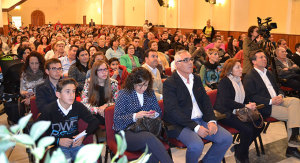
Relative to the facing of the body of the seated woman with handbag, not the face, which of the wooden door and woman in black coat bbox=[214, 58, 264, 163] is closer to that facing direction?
the woman in black coat

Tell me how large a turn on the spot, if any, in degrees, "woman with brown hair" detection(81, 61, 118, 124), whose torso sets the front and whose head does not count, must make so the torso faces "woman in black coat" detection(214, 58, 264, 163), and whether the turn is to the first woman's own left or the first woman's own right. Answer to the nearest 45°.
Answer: approximately 45° to the first woman's own left

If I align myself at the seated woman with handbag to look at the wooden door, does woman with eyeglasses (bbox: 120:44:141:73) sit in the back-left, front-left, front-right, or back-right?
front-right

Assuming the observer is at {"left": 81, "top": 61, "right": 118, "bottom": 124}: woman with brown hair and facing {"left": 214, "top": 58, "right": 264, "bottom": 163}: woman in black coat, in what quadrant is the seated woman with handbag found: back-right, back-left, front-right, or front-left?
front-right

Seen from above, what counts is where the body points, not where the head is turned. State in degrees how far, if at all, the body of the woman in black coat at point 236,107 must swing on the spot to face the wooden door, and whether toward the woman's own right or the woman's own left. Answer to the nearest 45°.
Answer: approximately 180°

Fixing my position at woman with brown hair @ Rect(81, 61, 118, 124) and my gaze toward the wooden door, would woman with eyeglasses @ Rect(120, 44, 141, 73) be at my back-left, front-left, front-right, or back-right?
front-right

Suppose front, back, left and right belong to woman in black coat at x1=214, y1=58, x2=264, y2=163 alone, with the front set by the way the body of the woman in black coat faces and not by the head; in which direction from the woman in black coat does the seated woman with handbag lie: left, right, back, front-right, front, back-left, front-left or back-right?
right

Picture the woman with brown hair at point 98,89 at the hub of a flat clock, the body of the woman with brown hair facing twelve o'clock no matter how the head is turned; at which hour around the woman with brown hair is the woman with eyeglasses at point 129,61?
The woman with eyeglasses is roughly at 8 o'clock from the woman with brown hair.

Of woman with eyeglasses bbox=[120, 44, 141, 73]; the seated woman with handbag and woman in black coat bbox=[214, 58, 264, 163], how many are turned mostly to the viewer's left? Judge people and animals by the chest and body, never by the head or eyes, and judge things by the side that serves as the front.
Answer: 0

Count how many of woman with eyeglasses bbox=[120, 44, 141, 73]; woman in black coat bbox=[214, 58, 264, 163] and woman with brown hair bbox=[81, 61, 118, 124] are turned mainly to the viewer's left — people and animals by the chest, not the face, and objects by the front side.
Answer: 0

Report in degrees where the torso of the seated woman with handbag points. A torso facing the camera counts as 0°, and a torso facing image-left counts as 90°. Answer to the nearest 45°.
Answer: approximately 315°

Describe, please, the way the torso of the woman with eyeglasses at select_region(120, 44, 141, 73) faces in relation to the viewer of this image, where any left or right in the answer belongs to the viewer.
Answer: facing the viewer and to the right of the viewer

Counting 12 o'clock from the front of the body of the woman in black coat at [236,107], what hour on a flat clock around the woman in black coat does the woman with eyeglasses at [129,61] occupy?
The woman with eyeglasses is roughly at 6 o'clock from the woman in black coat.

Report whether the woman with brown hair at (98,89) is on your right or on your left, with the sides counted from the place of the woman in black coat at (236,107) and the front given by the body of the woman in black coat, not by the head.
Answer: on your right

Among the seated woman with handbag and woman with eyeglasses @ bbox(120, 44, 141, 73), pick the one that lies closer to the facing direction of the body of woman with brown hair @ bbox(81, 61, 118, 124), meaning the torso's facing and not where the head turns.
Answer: the seated woman with handbag

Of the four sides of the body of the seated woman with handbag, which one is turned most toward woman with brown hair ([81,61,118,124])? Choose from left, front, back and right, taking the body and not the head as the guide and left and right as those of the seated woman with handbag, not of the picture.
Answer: back

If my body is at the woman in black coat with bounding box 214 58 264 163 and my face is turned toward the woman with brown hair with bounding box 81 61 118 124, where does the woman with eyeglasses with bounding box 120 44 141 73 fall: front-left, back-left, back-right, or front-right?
front-right
